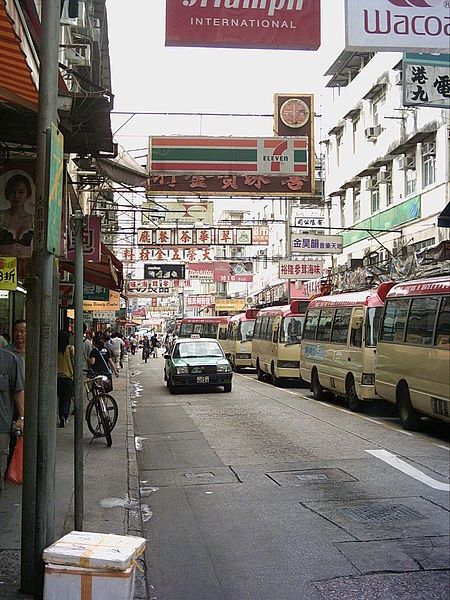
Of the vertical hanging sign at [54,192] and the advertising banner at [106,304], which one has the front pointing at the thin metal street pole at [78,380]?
the advertising banner

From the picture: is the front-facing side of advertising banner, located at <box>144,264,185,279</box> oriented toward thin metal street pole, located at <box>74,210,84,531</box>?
yes

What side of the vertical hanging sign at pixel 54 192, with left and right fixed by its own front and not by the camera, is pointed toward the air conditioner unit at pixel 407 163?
left

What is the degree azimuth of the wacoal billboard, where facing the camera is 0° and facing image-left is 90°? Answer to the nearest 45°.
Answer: approximately 0°

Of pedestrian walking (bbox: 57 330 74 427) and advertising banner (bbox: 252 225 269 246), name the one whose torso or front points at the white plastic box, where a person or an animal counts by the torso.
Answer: the advertising banner

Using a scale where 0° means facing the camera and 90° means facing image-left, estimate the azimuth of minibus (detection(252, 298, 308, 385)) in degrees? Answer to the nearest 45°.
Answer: approximately 315°

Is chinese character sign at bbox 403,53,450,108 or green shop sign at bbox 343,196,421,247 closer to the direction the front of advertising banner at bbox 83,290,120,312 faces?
the chinese character sign

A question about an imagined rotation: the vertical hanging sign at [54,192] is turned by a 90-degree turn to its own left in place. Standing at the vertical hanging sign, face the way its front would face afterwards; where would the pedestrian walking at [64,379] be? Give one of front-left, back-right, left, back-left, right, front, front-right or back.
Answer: front-left
